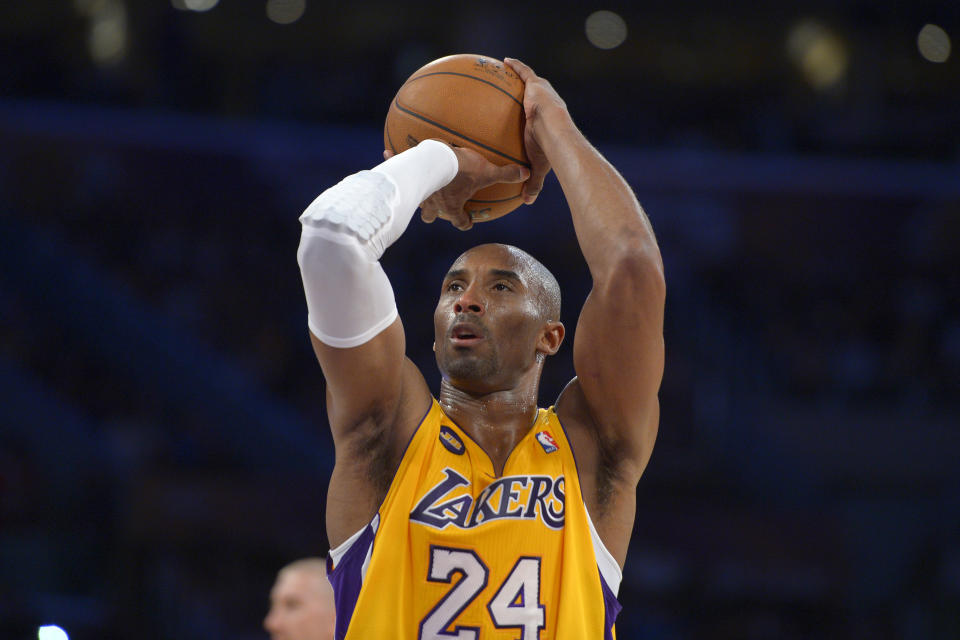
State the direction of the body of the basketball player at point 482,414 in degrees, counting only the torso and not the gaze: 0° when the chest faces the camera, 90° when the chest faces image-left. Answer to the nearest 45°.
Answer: approximately 0°

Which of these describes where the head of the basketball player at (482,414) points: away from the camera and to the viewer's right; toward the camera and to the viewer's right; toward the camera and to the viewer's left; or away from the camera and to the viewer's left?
toward the camera and to the viewer's left
